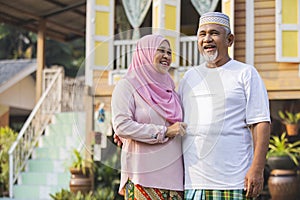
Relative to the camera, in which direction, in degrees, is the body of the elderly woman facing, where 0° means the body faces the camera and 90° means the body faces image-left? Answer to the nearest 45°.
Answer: approximately 315°

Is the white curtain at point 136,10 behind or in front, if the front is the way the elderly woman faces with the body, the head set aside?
behind

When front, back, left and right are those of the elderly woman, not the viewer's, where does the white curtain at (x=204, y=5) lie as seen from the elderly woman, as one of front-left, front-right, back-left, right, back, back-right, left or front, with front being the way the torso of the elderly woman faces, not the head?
back-left

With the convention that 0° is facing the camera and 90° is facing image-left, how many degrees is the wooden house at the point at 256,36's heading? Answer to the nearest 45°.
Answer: approximately 0°

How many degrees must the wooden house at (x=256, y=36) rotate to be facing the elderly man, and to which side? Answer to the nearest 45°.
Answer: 0° — it already faces them
